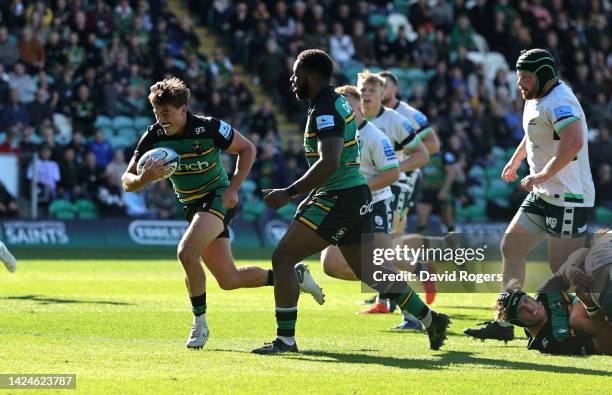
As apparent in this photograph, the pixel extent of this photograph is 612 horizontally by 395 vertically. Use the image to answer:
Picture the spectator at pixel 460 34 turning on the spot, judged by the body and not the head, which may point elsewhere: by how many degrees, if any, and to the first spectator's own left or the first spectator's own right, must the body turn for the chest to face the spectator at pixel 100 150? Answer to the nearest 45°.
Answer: approximately 45° to the first spectator's own right

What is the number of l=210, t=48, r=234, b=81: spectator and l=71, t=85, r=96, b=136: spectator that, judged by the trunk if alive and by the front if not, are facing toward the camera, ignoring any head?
2

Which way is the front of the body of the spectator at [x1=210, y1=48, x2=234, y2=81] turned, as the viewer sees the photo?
toward the camera

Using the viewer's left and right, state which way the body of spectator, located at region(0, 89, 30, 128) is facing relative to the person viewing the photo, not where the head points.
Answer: facing the viewer

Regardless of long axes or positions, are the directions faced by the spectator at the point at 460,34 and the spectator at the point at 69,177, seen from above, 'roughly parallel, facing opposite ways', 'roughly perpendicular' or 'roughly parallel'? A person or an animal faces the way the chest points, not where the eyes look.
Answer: roughly parallel

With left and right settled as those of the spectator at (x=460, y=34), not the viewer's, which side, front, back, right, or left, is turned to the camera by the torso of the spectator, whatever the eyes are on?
front

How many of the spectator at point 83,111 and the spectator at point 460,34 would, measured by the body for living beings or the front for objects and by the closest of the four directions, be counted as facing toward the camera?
2
